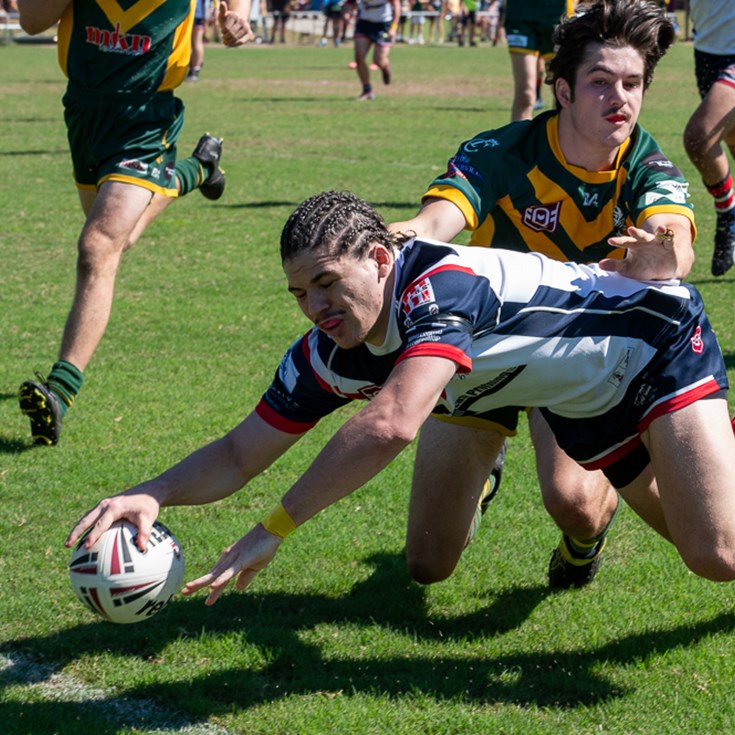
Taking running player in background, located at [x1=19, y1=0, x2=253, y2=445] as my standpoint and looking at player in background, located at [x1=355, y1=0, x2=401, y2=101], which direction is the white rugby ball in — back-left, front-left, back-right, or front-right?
back-right

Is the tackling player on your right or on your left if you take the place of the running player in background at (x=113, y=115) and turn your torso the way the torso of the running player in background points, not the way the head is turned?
on your left

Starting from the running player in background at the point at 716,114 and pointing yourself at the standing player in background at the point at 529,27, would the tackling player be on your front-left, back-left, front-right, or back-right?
back-left

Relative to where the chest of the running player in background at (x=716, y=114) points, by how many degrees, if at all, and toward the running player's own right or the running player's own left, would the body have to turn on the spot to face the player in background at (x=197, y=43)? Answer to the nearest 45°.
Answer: approximately 90° to the running player's own right

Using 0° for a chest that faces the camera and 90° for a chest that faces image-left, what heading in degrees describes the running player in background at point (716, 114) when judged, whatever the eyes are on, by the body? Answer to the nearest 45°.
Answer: approximately 45°

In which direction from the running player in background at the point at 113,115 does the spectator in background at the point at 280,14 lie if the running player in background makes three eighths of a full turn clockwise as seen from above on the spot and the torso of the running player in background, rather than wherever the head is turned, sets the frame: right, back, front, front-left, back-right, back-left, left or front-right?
front

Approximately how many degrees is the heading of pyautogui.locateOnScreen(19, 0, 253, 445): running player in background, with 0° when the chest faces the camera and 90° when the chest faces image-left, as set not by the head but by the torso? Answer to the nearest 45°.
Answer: approximately 45°

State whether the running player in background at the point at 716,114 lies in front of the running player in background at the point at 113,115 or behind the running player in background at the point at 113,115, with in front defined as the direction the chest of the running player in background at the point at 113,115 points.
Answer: behind

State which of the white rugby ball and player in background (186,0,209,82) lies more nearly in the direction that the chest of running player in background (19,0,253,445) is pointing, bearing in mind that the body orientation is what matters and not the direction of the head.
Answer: the white rugby ball

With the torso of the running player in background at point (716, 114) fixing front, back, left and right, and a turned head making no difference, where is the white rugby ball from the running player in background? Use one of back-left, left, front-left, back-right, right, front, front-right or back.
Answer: front-left
